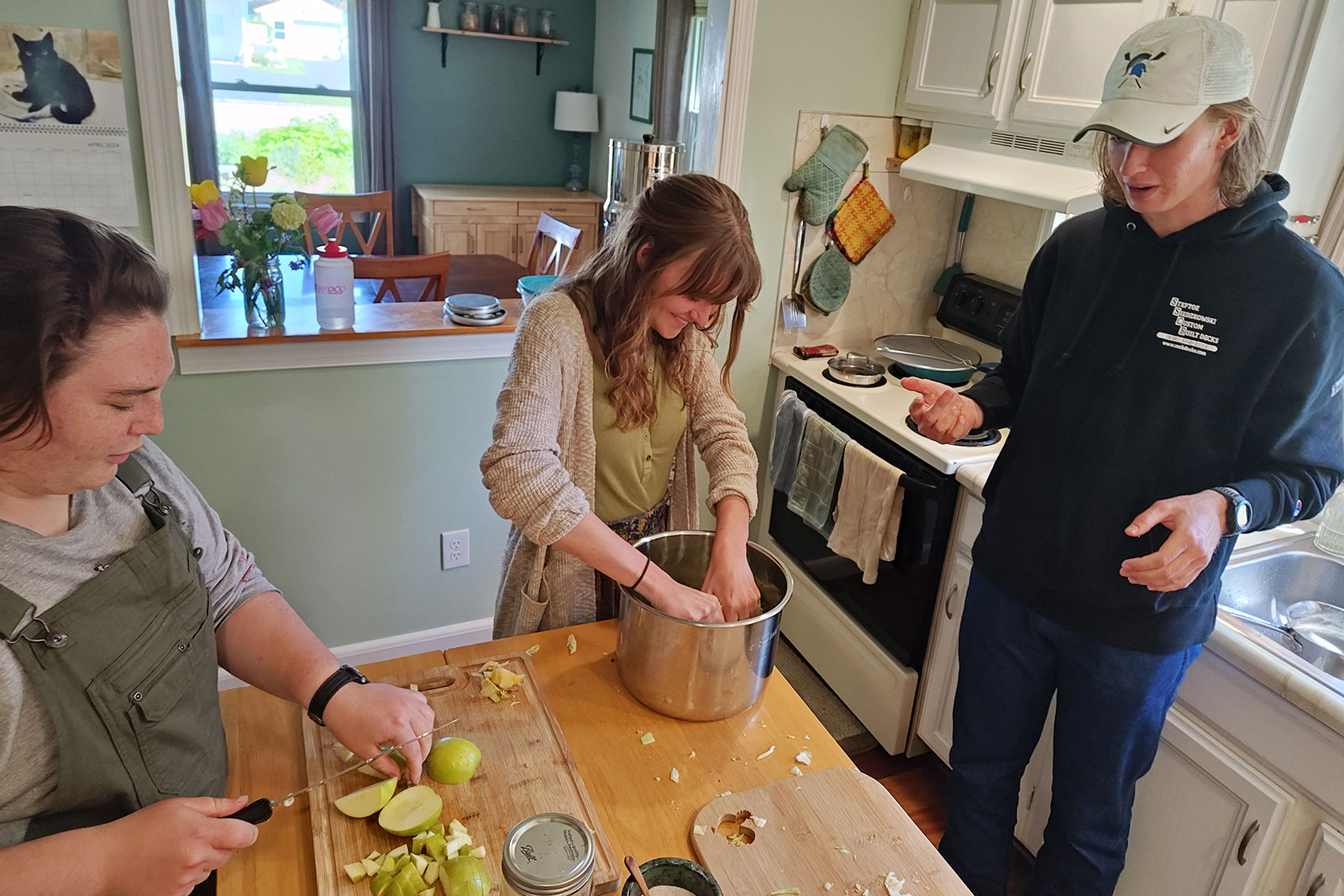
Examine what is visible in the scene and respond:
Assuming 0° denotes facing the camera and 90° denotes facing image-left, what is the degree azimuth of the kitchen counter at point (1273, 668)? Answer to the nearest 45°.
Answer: approximately 45°

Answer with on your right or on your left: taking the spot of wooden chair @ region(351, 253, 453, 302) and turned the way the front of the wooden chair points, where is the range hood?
on your right

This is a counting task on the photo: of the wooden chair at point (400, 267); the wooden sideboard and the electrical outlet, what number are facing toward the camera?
2

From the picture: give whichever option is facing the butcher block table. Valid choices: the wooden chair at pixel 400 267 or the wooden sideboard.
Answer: the wooden sideboard

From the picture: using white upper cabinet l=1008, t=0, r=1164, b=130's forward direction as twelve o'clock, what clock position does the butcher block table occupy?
The butcher block table is roughly at 11 o'clock from the white upper cabinet.

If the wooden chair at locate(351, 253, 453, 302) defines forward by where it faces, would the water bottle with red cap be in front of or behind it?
behind

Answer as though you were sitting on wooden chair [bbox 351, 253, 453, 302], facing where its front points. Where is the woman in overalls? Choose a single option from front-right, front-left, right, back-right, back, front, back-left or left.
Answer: back

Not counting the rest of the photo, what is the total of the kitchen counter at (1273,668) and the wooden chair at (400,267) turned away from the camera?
1

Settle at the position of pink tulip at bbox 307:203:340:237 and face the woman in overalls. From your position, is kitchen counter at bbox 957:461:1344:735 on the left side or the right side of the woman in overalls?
left

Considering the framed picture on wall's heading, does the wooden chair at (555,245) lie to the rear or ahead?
ahead

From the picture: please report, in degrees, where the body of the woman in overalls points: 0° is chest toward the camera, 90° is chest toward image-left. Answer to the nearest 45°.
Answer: approximately 315°

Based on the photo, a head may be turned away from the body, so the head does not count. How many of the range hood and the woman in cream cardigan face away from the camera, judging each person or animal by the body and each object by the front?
0

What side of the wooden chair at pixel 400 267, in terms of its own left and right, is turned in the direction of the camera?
back

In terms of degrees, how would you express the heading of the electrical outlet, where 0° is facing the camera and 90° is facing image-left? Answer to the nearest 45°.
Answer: approximately 0°

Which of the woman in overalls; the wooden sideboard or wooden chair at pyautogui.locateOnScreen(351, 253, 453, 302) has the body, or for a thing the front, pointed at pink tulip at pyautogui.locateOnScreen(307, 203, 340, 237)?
the wooden sideboard

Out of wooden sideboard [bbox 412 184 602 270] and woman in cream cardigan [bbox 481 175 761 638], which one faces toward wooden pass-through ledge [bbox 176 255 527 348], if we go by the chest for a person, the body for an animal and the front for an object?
the wooden sideboard
